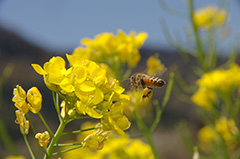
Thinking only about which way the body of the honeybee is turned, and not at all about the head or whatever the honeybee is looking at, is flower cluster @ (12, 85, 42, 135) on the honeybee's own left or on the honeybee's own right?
on the honeybee's own left

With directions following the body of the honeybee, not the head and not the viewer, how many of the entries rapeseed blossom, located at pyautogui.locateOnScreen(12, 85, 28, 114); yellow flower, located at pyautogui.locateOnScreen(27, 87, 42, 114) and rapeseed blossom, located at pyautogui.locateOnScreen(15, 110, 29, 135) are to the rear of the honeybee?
0

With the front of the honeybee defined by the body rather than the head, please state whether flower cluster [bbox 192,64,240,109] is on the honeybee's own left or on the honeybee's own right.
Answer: on the honeybee's own right

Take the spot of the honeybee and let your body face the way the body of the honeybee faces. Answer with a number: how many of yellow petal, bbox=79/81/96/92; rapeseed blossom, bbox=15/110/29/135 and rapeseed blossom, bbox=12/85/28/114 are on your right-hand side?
0

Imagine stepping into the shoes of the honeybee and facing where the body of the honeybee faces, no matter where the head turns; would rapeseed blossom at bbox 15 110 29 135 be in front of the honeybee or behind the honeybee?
in front

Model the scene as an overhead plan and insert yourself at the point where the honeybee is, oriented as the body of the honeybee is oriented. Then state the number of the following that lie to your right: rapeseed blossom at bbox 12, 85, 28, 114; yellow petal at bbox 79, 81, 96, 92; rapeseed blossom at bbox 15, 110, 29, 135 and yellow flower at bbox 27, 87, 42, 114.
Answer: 0

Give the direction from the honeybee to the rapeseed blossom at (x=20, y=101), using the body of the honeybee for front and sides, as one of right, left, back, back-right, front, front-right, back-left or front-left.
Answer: front-left

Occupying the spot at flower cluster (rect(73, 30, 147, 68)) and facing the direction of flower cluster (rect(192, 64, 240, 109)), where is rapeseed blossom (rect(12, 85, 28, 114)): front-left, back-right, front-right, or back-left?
back-right

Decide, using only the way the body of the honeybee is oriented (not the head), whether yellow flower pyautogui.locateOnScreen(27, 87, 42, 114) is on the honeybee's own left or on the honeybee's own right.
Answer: on the honeybee's own left

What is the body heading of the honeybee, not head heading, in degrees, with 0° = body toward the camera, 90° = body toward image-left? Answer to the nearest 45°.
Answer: approximately 90°
